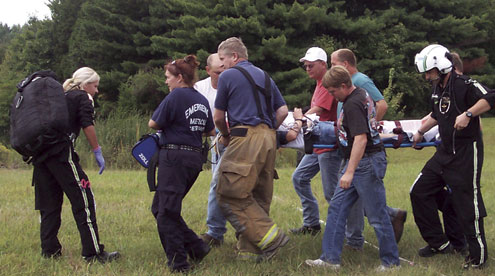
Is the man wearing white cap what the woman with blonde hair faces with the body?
yes

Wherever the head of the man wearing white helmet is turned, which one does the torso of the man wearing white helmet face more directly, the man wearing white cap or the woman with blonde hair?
the woman with blonde hair

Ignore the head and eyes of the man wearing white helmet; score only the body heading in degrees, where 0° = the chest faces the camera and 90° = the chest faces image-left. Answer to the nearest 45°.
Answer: approximately 45°

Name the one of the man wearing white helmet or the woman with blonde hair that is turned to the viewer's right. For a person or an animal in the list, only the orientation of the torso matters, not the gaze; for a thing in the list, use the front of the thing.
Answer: the woman with blonde hair

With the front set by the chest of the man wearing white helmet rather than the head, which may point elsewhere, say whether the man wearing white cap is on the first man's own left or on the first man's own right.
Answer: on the first man's own right

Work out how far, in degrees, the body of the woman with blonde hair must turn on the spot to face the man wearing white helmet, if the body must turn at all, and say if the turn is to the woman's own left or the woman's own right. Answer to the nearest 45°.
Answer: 0° — they already face them

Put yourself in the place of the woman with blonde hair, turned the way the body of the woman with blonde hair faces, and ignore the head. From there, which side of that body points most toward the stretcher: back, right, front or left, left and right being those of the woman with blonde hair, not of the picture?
front

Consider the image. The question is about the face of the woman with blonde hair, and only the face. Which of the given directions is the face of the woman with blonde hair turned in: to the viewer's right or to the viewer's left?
to the viewer's right

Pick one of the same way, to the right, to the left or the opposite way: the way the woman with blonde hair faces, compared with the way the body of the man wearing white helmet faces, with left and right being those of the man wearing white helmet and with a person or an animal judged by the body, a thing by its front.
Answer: the opposite way

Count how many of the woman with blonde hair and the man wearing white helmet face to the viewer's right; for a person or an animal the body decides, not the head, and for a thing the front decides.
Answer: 1

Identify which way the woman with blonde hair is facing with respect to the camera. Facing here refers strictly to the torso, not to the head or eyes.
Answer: to the viewer's right
